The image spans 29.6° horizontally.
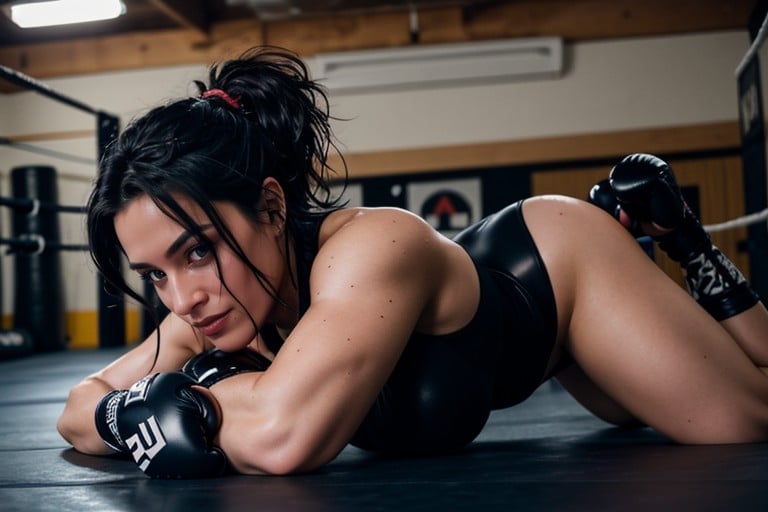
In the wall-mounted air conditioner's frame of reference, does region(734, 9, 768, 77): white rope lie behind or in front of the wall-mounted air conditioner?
in front

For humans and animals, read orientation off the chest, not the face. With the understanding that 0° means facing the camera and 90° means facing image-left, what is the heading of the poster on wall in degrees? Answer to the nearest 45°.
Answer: approximately 0°

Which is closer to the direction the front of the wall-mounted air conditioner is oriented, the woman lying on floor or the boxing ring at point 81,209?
the woman lying on floor

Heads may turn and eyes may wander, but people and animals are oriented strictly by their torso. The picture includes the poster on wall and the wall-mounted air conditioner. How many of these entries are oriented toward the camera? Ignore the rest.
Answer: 2

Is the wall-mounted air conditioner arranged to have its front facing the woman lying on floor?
yes

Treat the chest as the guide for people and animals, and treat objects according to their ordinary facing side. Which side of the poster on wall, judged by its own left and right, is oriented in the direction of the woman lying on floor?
front

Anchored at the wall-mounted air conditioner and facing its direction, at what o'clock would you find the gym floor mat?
The gym floor mat is roughly at 12 o'clock from the wall-mounted air conditioner.

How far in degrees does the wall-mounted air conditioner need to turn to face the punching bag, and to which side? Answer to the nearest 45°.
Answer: approximately 90° to its right

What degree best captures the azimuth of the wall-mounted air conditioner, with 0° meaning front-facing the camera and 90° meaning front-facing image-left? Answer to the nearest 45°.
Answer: approximately 0°

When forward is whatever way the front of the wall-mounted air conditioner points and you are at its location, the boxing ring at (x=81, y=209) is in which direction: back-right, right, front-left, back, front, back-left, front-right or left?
front-right

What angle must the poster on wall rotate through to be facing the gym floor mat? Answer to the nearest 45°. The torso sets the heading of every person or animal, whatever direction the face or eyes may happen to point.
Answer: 0° — it already faces it
